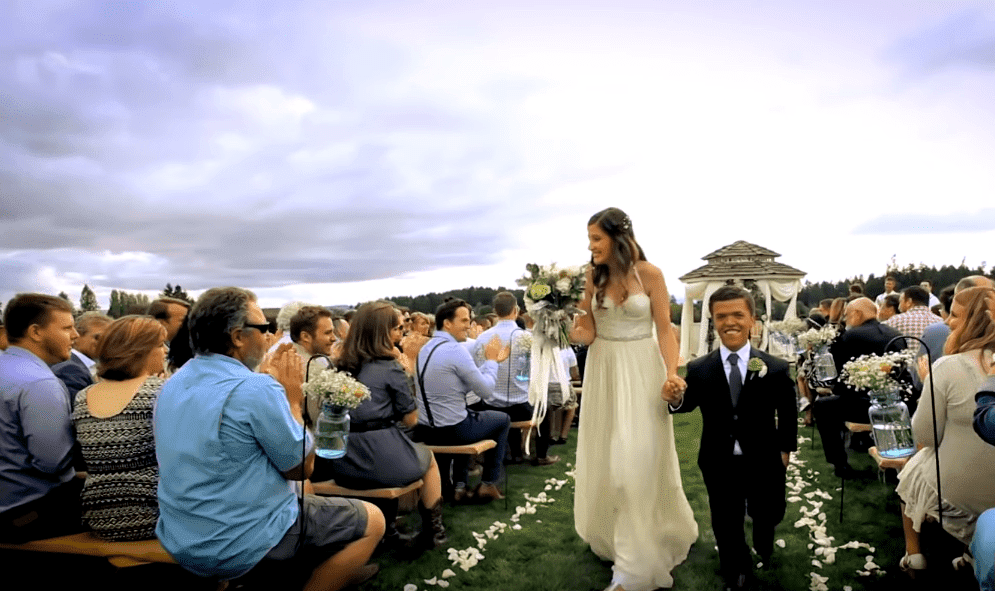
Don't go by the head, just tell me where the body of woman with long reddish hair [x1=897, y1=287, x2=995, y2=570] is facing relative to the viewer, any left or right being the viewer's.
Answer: facing away from the viewer and to the left of the viewer

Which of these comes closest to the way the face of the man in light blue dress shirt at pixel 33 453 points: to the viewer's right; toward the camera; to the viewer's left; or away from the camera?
to the viewer's right

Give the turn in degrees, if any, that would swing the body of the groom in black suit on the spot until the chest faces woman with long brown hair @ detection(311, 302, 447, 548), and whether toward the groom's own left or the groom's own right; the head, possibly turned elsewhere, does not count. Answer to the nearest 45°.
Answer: approximately 90° to the groom's own right

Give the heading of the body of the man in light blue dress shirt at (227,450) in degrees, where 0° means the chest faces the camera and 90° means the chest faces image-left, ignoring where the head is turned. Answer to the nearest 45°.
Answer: approximately 225°

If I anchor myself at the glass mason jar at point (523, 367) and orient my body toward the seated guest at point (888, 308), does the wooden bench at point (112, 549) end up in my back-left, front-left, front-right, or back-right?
back-right

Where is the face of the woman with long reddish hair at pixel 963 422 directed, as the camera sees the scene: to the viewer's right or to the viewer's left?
to the viewer's left

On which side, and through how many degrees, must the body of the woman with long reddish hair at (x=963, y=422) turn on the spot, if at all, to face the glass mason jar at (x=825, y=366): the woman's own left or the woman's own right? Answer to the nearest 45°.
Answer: approximately 45° to the woman's own right

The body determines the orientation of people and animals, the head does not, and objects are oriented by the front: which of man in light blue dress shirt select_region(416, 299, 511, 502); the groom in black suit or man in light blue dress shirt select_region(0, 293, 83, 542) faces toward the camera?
the groom in black suit

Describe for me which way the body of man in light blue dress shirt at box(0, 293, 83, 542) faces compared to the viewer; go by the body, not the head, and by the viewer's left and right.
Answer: facing away from the viewer and to the right of the viewer

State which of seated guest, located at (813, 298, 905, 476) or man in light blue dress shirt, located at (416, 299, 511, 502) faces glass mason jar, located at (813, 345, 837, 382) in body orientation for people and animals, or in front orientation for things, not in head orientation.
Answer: the man in light blue dress shirt

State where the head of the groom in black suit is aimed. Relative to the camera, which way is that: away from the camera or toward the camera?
toward the camera

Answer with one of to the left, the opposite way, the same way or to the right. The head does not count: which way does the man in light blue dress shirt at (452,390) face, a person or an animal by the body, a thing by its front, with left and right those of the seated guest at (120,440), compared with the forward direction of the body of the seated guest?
to the right

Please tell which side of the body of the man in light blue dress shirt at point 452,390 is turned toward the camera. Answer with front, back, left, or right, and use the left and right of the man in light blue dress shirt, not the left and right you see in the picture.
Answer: right

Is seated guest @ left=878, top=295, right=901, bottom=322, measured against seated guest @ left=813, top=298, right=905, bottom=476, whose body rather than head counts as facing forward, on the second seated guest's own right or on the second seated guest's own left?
on the second seated guest's own right

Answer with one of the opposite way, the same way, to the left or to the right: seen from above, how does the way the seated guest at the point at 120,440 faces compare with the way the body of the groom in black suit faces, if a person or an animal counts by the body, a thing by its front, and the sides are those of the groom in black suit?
the opposite way

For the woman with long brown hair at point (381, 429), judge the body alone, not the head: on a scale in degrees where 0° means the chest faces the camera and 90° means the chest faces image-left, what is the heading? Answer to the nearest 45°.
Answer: approximately 225°

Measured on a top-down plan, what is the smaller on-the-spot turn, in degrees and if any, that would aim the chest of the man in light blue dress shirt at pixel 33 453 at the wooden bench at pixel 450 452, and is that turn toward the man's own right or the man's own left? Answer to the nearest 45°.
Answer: approximately 45° to the man's own right

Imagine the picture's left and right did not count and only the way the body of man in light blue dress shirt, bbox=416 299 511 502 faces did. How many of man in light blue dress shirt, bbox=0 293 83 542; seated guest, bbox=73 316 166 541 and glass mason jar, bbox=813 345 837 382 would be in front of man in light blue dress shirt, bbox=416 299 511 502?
1
